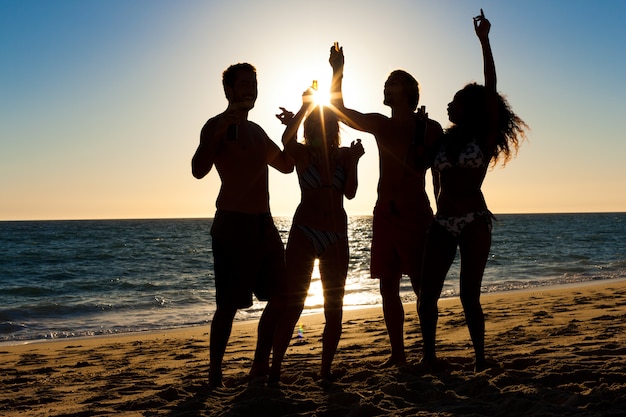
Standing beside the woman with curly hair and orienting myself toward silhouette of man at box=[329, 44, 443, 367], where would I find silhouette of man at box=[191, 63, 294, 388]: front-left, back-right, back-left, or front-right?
front-left

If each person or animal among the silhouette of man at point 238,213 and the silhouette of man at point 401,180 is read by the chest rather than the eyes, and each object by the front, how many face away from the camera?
0

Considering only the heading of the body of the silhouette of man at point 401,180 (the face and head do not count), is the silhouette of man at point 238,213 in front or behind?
in front

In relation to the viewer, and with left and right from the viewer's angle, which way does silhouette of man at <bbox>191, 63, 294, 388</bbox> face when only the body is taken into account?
facing the viewer and to the right of the viewer

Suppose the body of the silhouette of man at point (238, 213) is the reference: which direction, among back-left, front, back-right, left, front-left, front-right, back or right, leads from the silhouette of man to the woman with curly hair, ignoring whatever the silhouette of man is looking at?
front-left

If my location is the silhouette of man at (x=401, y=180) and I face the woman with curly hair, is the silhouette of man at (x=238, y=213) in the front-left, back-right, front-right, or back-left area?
back-right

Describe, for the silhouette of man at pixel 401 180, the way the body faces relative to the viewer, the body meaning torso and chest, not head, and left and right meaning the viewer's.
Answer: facing the viewer and to the left of the viewer

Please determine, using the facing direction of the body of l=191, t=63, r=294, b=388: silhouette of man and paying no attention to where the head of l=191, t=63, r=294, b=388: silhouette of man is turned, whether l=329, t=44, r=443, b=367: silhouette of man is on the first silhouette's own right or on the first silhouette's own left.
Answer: on the first silhouette's own left
